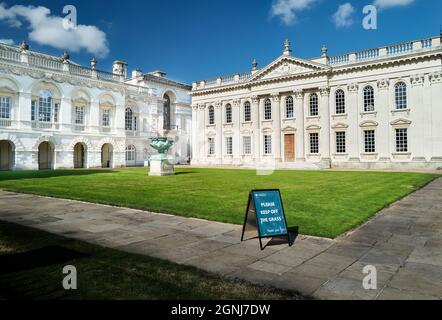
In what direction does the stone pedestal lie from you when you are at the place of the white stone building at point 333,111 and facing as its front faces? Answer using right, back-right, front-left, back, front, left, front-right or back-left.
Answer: front

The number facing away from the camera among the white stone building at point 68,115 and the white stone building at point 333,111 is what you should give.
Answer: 0

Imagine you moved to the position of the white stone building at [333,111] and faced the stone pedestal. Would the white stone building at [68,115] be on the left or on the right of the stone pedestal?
right

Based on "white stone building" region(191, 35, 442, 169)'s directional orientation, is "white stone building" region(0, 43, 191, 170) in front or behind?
in front

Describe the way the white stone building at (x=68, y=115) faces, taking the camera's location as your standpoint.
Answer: facing the viewer and to the right of the viewer

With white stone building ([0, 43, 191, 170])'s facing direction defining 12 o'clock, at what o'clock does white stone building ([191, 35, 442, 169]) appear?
white stone building ([191, 35, 442, 169]) is roughly at 11 o'clock from white stone building ([0, 43, 191, 170]).

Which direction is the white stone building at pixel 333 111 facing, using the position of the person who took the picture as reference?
facing the viewer and to the left of the viewer
